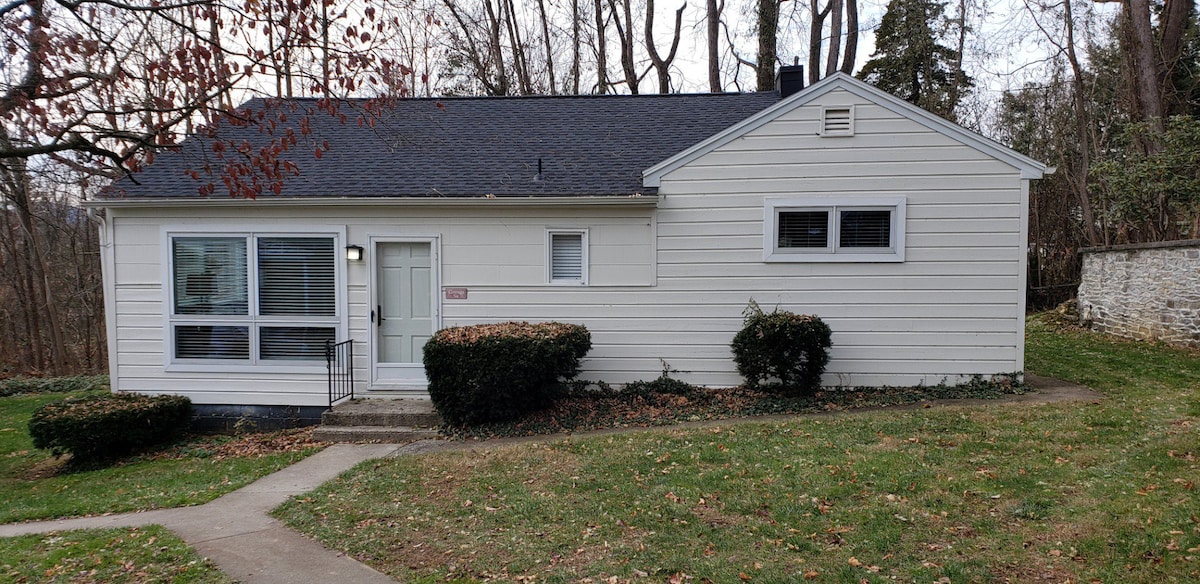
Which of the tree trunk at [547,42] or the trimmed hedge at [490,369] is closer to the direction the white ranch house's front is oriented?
the trimmed hedge

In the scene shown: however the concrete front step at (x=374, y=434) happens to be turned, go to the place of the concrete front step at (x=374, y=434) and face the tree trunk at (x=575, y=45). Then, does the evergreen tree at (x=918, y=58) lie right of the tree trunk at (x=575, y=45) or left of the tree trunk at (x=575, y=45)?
right

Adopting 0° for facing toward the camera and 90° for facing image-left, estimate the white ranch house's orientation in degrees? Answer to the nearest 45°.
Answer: approximately 0°

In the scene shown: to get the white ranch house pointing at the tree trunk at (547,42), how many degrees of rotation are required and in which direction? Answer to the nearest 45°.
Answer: approximately 180°

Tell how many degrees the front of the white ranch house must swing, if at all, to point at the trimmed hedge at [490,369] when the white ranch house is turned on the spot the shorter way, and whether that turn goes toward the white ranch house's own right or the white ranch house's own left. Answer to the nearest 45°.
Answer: approximately 45° to the white ranch house's own right

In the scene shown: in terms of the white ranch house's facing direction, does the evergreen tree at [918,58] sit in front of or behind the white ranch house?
behind

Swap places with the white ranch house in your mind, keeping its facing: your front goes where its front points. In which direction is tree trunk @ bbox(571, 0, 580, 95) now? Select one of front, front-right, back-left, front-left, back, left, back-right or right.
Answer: back

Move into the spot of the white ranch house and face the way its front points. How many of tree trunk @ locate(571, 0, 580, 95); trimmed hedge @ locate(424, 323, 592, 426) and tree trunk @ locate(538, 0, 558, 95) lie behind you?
2
